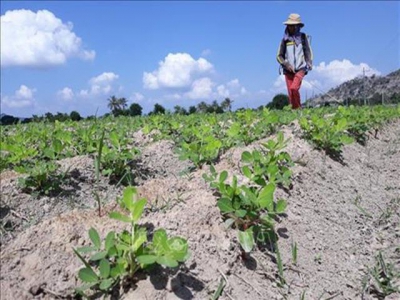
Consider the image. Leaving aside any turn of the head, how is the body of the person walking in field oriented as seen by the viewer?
toward the camera

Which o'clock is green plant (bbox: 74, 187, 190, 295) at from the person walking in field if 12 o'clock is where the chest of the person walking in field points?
The green plant is roughly at 12 o'clock from the person walking in field.

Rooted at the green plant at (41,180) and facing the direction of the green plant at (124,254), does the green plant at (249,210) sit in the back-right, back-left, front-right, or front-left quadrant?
front-left

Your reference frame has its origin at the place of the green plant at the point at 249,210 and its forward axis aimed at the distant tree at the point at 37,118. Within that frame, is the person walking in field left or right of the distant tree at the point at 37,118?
right

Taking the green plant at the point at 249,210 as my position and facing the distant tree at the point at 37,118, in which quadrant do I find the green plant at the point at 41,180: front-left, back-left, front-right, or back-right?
front-left

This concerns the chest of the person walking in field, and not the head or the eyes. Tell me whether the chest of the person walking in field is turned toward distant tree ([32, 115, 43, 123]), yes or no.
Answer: no

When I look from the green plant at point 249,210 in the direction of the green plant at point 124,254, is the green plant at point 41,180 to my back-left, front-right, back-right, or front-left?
front-right

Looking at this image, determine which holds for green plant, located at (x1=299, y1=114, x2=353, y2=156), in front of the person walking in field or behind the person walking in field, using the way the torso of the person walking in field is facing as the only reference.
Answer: in front

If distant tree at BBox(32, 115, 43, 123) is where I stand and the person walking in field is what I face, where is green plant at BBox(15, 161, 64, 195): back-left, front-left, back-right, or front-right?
front-right

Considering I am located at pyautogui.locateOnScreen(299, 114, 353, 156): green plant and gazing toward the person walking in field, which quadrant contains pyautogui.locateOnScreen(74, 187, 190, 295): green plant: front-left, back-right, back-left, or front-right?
back-left

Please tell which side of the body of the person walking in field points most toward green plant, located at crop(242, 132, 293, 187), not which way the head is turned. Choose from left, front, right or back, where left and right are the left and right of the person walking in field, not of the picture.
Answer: front

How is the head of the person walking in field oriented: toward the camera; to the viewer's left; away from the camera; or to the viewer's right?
toward the camera

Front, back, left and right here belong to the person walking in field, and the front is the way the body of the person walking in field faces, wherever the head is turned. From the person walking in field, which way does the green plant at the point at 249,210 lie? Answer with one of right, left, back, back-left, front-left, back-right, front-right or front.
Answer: front
